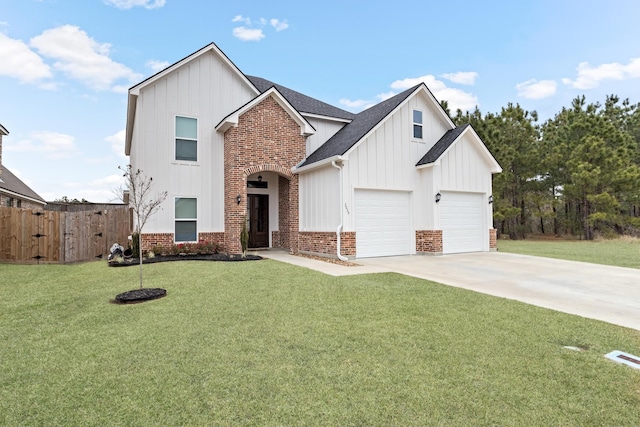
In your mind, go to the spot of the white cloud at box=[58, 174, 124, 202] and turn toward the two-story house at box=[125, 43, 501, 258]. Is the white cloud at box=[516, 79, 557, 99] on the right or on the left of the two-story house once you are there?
left

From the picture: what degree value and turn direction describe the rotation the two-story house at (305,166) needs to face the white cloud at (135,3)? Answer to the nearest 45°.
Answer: approximately 135° to its right

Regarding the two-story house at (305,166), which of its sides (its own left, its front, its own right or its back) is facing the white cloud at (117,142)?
back

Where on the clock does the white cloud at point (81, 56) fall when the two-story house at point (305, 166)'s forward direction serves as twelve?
The white cloud is roughly at 5 o'clock from the two-story house.

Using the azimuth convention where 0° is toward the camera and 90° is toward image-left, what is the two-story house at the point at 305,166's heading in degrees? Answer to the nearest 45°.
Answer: approximately 315°

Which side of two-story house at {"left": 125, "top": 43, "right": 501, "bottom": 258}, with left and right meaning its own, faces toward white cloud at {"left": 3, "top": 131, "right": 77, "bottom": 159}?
back

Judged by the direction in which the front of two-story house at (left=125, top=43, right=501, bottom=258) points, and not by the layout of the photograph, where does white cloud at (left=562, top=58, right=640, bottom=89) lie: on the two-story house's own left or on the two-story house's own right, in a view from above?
on the two-story house's own left

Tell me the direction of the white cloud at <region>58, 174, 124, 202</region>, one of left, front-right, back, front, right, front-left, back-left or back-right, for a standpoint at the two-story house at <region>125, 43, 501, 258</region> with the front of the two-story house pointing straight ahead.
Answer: back

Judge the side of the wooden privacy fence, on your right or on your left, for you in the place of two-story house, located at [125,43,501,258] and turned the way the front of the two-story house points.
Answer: on your right

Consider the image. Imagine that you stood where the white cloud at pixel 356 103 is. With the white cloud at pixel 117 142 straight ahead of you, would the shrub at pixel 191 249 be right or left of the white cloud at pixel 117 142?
left
